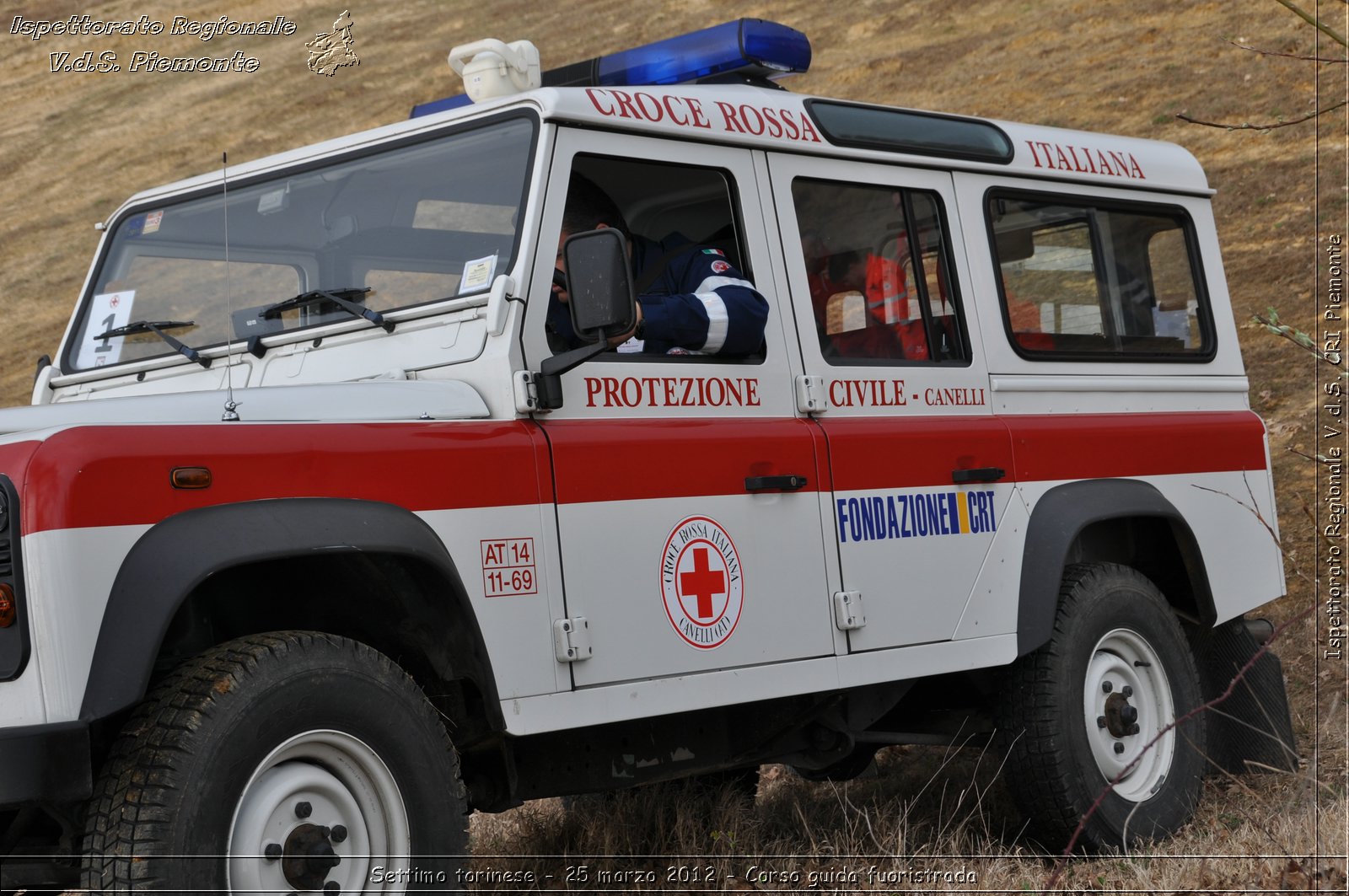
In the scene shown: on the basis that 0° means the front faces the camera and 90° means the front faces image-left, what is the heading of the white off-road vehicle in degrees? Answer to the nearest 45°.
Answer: approximately 45°

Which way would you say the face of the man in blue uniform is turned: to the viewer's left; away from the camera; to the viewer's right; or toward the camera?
to the viewer's left
